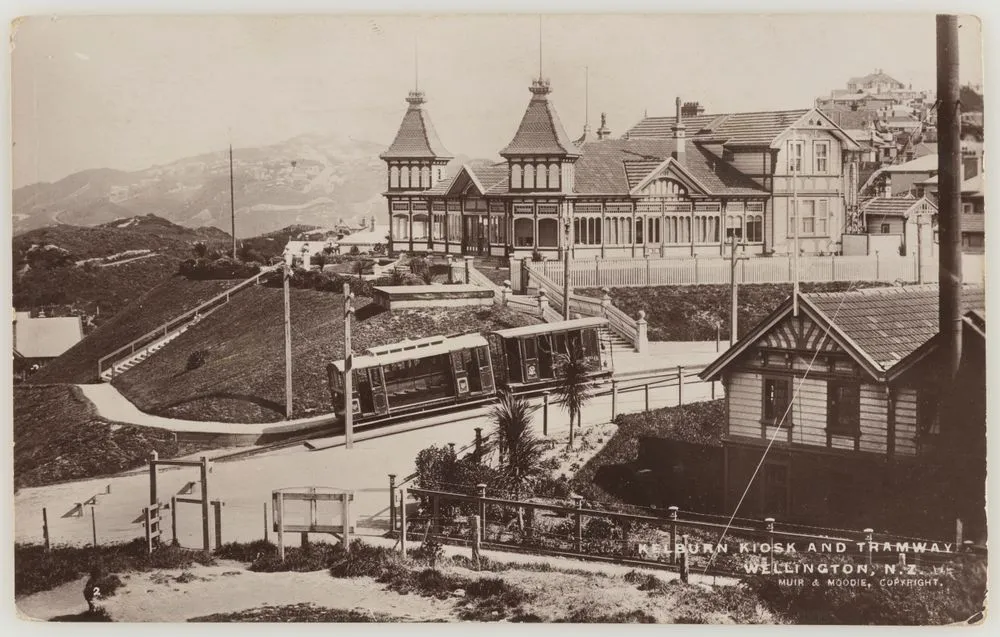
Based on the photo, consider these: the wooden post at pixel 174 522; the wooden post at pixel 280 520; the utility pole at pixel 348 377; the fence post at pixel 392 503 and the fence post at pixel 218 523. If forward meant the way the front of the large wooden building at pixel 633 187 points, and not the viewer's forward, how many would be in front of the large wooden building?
5

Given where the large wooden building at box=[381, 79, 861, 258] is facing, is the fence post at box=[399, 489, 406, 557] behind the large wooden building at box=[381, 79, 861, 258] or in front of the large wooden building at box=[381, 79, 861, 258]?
in front

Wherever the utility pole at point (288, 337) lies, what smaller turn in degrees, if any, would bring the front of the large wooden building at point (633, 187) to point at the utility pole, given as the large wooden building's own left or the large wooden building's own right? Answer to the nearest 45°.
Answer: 0° — it already faces it

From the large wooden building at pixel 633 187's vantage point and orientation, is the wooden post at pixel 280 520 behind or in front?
in front

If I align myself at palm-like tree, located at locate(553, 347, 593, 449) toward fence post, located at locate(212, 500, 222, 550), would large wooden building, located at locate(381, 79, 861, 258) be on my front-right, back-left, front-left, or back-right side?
back-right

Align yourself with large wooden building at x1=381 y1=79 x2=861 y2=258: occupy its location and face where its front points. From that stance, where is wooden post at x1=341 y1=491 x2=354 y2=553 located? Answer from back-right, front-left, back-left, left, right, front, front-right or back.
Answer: front

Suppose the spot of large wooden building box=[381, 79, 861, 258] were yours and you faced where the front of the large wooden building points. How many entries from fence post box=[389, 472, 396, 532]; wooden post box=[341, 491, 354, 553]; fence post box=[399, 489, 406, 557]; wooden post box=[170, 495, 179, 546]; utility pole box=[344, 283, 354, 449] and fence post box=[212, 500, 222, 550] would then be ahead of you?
6

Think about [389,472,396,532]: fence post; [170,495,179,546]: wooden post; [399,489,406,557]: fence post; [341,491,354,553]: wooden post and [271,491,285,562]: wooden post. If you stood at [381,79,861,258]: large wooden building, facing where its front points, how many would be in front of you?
5

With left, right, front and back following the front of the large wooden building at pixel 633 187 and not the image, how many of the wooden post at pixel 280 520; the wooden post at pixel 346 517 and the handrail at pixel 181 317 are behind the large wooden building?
0

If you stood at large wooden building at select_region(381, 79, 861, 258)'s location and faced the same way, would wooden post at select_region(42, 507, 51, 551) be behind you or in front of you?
in front

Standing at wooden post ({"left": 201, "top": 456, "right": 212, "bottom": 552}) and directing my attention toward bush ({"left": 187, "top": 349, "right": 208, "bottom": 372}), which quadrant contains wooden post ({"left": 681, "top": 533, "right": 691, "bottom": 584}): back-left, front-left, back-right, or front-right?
back-right

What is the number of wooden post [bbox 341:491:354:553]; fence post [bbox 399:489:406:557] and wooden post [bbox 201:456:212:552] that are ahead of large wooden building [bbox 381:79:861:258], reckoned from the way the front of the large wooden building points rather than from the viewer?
3

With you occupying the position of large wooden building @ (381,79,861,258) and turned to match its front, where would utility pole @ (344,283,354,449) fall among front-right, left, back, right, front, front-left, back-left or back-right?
front

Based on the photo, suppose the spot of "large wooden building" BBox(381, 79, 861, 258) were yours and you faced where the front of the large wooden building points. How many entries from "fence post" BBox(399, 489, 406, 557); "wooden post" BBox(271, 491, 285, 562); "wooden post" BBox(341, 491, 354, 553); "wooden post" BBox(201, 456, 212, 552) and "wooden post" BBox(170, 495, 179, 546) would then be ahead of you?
5

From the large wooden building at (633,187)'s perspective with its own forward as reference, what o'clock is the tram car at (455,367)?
The tram car is roughly at 12 o'clock from the large wooden building.
